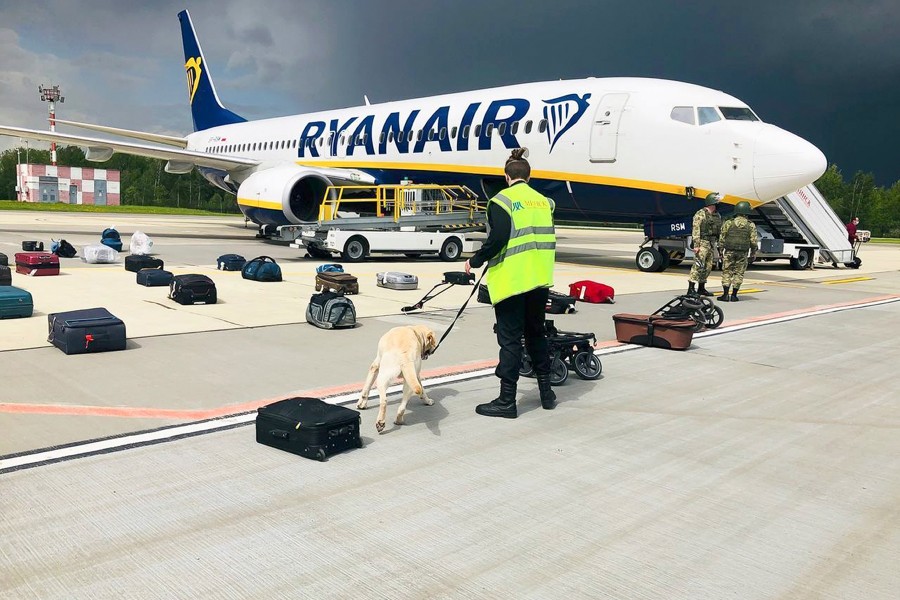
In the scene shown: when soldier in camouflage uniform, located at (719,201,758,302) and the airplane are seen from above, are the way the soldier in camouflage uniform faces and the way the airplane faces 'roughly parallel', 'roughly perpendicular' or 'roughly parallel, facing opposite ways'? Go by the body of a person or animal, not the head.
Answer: roughly perpendicular

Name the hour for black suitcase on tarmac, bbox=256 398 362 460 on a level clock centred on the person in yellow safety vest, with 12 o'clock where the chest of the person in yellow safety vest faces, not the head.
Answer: The black suitcase on tarmac is roughly at 9 o'clock from the person in yellow safety vest.

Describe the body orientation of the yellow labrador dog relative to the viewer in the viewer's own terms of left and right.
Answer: facing away from the viewer and to the right of the viewer

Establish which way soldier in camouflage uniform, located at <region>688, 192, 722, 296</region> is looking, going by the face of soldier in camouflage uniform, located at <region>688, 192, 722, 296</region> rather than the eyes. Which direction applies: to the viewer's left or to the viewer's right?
to the viewer's right

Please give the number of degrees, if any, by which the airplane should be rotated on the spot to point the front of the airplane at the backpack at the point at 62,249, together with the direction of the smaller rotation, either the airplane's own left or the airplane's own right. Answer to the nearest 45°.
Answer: approximately 135° to the airplane's own right

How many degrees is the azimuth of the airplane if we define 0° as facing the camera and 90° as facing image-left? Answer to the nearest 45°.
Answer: approximately 315°

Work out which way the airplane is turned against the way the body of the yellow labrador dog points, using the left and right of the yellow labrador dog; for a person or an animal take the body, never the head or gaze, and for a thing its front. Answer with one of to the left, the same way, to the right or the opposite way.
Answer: to the right

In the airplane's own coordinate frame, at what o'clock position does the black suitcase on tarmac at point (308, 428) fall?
The black suitcase on tarmac is roughly at 2 o'clock from the airplane.

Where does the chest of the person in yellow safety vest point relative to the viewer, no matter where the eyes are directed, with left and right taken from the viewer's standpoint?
facing away from the viewer and to the left of the viewer
